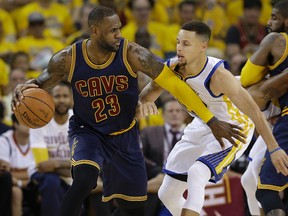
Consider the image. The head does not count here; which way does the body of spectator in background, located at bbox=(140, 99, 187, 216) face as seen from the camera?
toward the camera

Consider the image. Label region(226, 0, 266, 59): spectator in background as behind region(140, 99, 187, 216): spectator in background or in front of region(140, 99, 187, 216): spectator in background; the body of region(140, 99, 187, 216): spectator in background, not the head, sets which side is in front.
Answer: behind

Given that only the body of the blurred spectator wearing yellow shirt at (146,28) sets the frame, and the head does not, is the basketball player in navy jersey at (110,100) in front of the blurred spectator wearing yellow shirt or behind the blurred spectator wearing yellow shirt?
in front

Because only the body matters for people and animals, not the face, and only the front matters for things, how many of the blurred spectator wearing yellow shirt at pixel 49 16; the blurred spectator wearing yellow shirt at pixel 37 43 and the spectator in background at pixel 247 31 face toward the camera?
3

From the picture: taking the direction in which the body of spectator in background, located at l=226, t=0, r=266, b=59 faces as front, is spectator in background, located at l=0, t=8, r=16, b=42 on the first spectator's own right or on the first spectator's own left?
on the first spectator's own right

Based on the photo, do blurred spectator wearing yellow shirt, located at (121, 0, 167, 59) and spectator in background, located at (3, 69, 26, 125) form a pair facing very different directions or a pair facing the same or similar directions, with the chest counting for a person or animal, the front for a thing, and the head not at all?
same or similar directions

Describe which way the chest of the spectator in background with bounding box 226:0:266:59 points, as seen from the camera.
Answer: toward the camera

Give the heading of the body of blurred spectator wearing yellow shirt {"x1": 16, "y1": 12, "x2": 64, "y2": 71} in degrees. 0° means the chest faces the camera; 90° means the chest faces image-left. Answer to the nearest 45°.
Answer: approximately 0°

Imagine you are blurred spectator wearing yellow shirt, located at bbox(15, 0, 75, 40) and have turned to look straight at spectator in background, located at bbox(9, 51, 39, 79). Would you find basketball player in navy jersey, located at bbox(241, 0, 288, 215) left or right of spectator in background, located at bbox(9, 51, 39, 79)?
left

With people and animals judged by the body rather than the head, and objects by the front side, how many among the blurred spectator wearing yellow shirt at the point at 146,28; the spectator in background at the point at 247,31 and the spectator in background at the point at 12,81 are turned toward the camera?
3

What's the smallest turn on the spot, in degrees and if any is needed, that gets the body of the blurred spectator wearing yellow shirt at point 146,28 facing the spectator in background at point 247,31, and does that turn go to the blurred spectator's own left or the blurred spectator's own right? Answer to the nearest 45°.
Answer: approximately 90° to the blurred spectator's own left

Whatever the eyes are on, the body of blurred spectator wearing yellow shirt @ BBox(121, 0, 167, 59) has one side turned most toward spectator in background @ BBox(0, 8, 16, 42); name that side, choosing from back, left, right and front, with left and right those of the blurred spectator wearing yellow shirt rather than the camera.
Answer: right

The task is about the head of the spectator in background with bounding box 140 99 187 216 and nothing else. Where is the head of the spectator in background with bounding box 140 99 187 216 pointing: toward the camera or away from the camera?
toward the camera
